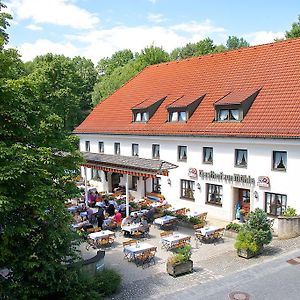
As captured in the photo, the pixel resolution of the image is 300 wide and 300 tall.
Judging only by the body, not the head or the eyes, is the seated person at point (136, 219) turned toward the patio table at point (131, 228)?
yes

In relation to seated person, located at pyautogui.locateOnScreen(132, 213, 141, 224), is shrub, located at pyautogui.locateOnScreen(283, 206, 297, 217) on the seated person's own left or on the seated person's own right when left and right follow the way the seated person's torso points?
on the seated person's own left

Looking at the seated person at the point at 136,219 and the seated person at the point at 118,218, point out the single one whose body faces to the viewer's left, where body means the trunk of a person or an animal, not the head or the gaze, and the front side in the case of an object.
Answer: the seated person at the point at 118,218

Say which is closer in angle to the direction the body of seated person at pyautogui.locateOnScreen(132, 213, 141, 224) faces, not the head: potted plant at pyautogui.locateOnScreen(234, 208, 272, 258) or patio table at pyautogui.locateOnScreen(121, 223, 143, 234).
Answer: the patio table

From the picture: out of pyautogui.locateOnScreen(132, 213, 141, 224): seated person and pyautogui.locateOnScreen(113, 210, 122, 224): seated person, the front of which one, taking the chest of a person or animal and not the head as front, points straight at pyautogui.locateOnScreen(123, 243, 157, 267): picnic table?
pyautogui.locateOnScreen(132, 213, 141, 224): seated person

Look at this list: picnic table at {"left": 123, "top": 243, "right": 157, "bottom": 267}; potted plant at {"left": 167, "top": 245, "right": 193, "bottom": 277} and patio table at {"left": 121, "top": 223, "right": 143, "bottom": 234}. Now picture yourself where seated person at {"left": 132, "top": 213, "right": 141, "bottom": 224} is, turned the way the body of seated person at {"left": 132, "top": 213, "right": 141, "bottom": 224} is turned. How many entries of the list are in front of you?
3
